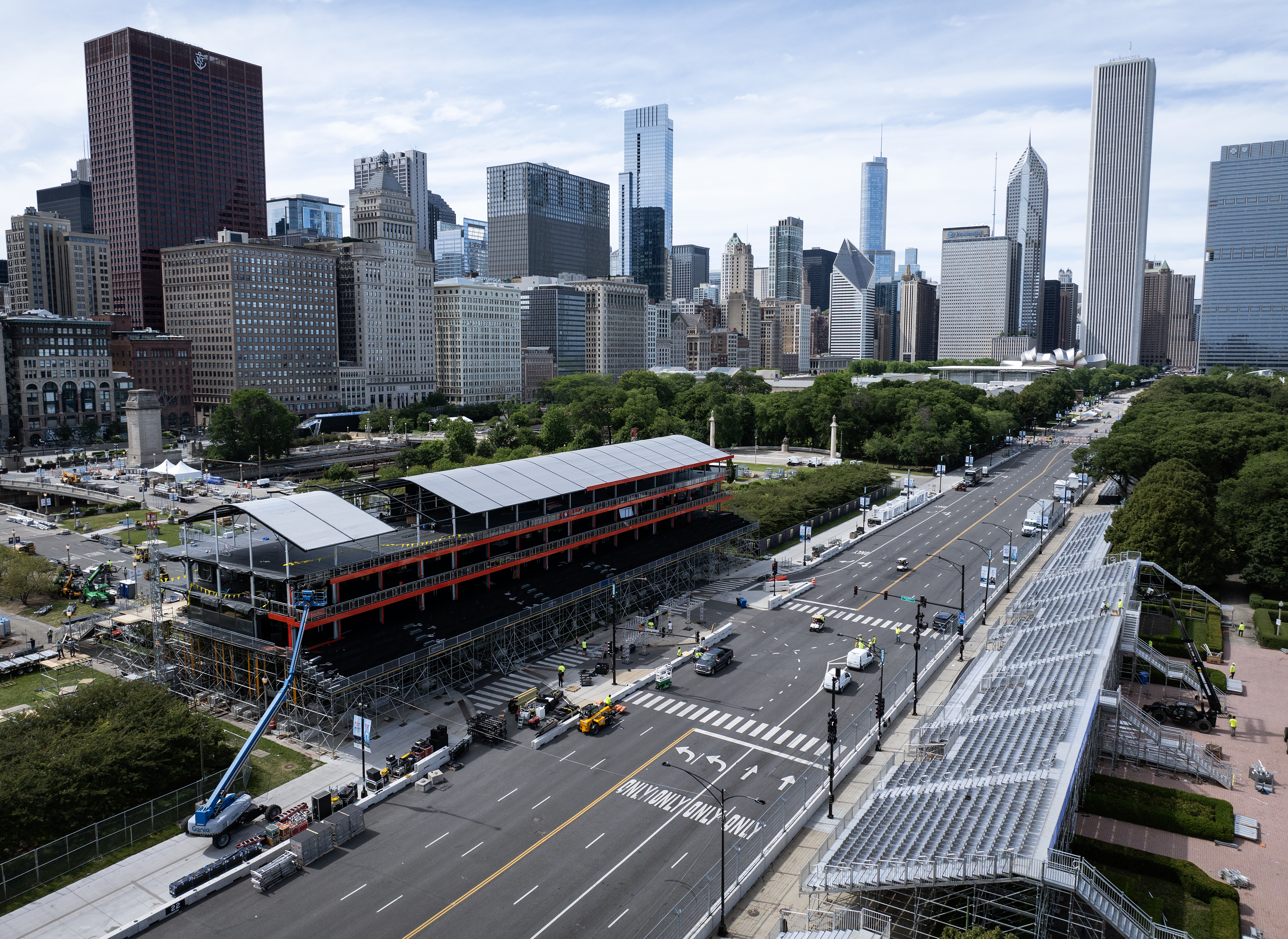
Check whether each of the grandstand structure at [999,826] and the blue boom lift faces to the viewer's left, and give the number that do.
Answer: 1

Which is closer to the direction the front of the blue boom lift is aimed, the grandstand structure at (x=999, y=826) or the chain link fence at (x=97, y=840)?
the grandstand structure

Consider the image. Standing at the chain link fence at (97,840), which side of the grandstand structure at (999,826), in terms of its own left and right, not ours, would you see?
front

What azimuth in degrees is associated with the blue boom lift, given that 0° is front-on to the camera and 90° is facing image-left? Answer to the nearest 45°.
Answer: approximately 225°

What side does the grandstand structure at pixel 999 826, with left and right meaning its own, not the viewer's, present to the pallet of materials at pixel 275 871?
front

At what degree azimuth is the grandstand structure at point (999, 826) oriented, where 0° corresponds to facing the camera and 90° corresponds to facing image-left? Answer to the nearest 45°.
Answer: approximately 90°

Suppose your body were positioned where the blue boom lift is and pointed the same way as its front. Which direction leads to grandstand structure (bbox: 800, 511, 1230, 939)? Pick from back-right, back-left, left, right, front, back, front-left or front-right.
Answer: right

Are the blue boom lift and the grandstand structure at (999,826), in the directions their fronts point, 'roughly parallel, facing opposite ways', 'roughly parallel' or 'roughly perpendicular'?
roughly perpendicular
